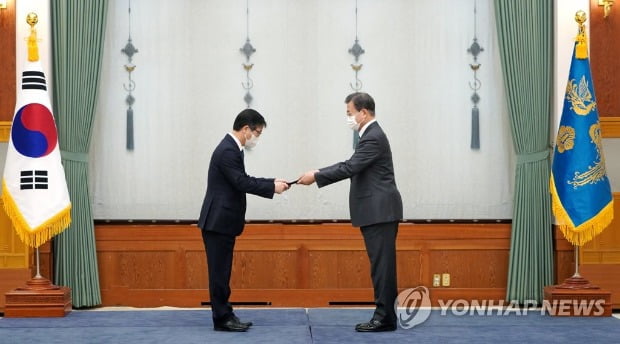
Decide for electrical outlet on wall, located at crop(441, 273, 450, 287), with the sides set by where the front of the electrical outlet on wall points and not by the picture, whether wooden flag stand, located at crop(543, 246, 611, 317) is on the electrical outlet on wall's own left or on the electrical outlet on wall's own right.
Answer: on the electrical outlet on wall's own left

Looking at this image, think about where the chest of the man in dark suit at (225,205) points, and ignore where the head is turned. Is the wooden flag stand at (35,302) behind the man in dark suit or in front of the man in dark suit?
behind

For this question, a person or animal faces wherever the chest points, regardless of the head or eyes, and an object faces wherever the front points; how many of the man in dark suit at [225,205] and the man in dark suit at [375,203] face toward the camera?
0

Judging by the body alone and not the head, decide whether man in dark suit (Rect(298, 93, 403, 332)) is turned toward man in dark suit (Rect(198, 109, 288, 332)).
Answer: yes

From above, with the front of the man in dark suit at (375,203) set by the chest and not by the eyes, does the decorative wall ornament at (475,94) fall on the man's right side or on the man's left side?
on the man's right side

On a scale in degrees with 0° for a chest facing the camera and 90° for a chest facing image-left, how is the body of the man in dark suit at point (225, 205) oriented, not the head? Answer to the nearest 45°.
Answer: approximately 270°

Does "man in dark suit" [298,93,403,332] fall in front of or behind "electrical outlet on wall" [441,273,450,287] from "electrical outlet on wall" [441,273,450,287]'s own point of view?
in front

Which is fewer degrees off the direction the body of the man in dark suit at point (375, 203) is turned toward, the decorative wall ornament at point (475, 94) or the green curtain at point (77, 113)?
the green curtain

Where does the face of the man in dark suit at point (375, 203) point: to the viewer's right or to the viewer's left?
to the viewer's left

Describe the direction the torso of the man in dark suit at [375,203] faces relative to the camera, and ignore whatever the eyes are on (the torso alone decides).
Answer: to the viewer's left

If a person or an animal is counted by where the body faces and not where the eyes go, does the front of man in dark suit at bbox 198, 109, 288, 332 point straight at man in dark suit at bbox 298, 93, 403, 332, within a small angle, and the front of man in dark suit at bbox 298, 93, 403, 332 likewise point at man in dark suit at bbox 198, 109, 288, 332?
yes

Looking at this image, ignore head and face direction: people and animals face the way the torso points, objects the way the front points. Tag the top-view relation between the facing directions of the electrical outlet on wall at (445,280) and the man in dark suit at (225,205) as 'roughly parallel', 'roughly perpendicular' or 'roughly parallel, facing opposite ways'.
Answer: roughly perpendicular

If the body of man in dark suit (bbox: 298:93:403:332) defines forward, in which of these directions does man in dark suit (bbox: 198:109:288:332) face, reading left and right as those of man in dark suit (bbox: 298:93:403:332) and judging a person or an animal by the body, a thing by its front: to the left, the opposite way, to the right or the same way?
the opposite way
